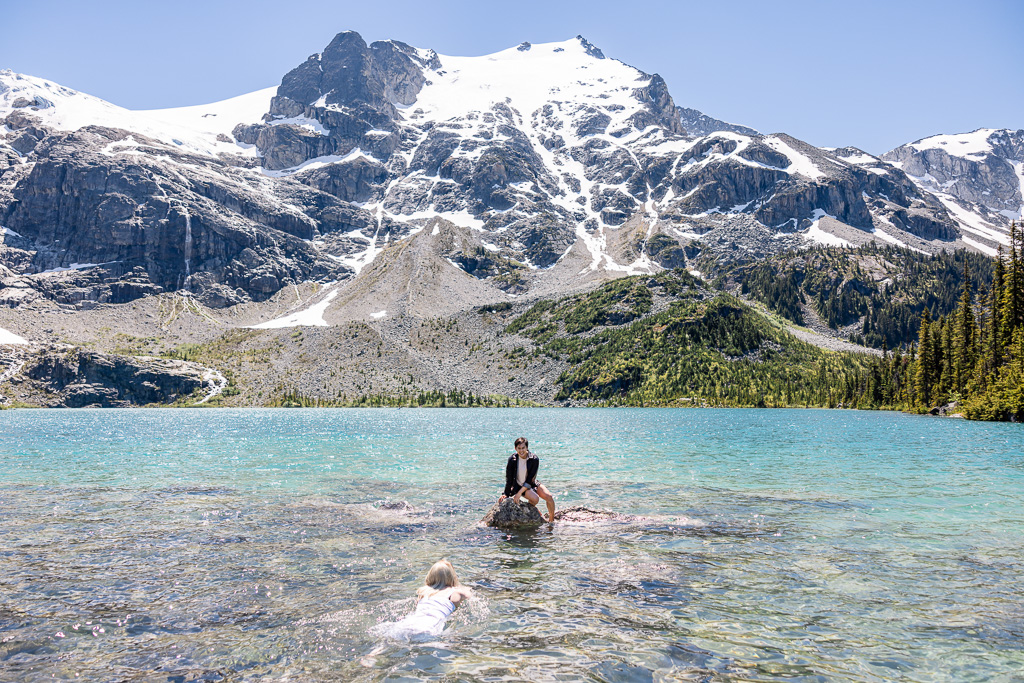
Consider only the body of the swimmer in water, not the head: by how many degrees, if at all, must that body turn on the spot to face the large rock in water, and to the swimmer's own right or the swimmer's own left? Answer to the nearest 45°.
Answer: approximately 45° to the swimmer's own left

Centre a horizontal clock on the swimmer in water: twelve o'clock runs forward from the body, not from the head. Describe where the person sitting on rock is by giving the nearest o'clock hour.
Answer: The person sitting on rock is roughly at 11 o'clock from the swimmer in water.

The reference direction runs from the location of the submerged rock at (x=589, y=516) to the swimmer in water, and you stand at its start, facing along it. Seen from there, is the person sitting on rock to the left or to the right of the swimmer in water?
right

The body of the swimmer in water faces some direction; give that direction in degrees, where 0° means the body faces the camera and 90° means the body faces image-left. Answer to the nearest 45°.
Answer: approximately 225°
